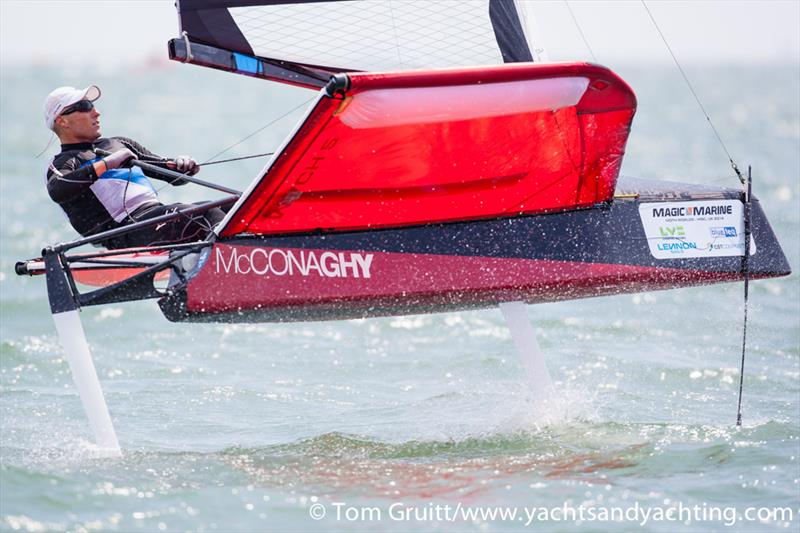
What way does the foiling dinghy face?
to the viewer's right

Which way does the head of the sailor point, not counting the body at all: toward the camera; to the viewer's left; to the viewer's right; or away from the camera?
to the viewer's right
